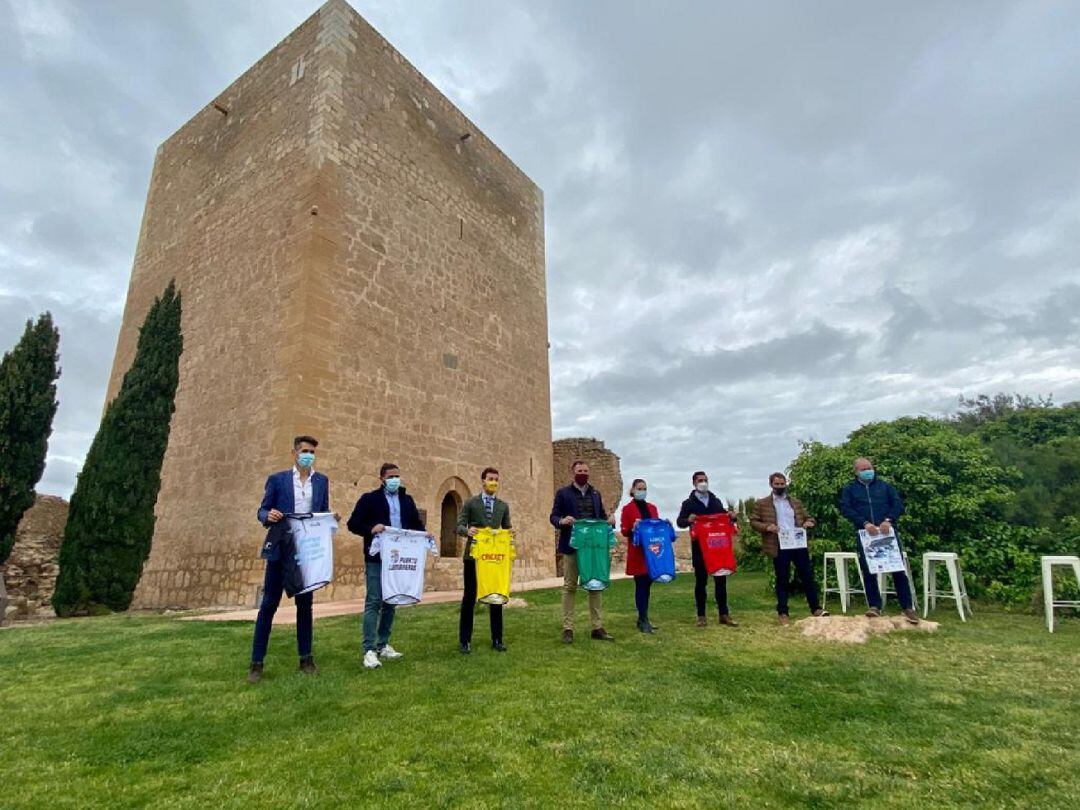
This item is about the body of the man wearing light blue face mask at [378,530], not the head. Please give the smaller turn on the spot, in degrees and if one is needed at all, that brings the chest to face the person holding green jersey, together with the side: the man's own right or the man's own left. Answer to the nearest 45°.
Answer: approximately 45° to the man's own left

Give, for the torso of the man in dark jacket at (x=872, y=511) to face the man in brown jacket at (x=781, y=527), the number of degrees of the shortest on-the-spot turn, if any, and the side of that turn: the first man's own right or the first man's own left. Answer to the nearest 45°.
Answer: approximately 90° to the first man's own right

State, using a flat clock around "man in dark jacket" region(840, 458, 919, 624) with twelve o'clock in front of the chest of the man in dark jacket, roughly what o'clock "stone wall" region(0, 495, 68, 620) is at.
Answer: The stone wall is roughly at 3 o'clock from the man in dark jacket.

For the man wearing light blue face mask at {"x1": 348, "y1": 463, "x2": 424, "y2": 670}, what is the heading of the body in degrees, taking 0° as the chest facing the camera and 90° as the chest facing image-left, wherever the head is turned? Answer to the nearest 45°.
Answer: approximately 315°

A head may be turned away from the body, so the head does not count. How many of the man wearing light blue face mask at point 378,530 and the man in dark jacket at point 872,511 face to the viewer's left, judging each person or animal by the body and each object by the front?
0

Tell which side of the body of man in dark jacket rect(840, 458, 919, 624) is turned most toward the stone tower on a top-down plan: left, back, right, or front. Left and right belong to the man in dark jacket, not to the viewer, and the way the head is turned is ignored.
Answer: right

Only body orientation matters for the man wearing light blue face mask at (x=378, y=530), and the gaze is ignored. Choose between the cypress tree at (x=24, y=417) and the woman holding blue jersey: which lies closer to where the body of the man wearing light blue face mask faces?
the woman holding blue jersey
